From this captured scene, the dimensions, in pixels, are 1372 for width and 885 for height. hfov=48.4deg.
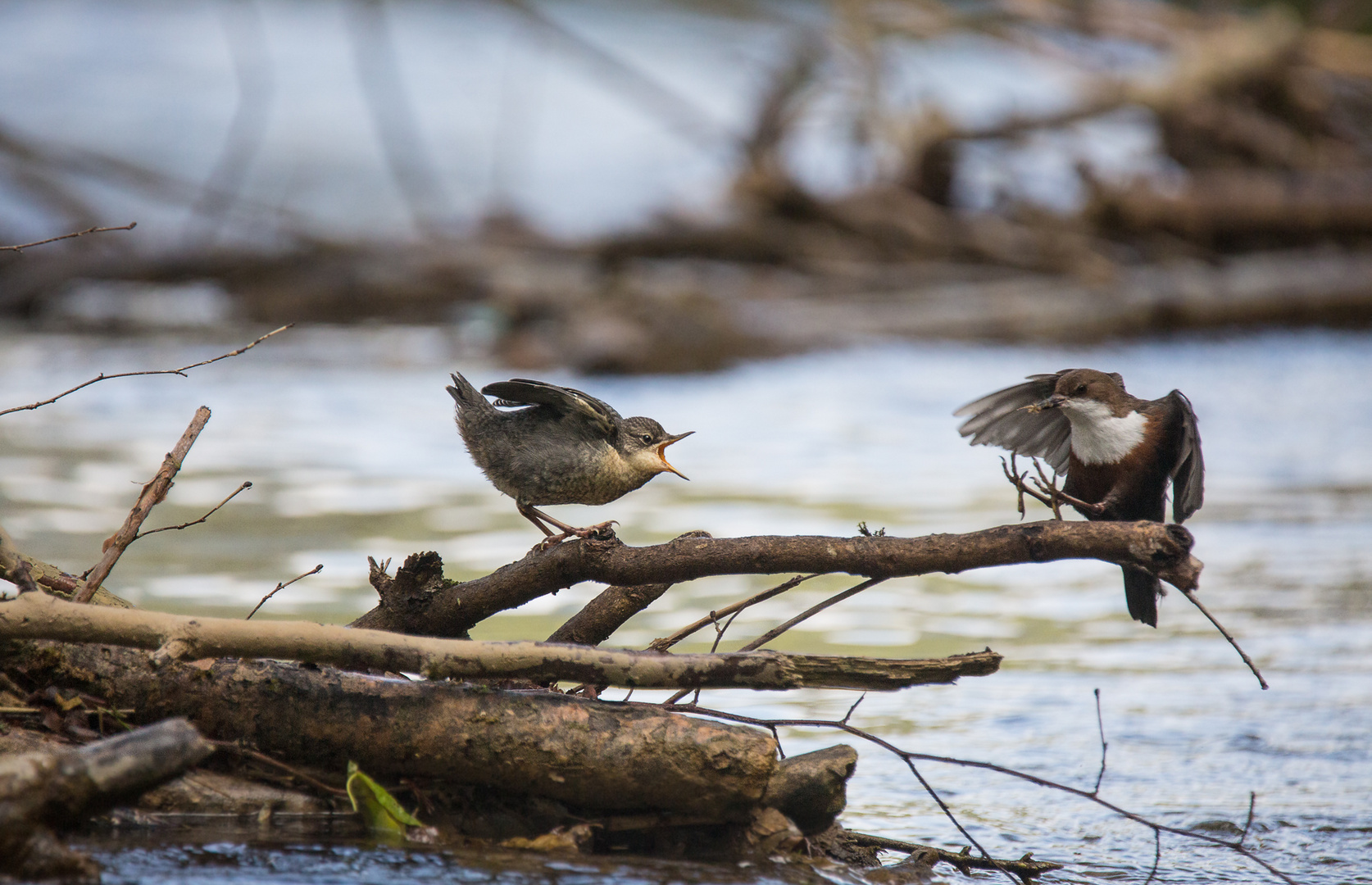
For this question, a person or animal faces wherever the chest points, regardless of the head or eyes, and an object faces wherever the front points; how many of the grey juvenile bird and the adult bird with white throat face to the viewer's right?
1

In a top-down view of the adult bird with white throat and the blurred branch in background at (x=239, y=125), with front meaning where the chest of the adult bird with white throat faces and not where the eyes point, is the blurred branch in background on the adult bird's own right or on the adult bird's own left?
on the adult bird's own right

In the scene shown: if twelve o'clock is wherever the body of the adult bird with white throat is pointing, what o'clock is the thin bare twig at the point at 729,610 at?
The thin bare twig is roughly at 1 o'clock from the adult bird with white throat.

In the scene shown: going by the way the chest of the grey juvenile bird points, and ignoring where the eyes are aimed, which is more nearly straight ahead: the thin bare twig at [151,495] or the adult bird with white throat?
the adult bird with white throat

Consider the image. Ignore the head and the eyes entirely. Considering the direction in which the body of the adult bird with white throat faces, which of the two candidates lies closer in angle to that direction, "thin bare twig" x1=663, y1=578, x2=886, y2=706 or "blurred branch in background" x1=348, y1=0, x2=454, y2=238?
the thin bare twig

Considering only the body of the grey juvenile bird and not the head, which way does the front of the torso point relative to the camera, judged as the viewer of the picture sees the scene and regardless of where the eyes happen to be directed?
to the viewer's right

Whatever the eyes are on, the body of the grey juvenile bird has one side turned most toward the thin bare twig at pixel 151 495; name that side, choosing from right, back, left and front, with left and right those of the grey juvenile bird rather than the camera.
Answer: back

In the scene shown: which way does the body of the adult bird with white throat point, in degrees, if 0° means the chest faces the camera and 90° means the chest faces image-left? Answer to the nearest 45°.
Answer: approximately 45°
